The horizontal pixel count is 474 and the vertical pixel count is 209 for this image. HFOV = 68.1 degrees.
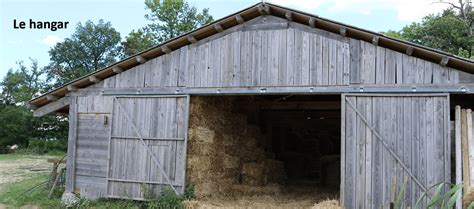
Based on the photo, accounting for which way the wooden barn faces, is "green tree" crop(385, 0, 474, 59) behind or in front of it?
behind

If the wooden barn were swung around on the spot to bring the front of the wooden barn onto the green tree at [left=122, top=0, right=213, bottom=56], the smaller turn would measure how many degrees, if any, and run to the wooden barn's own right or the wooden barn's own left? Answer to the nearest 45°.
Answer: approximately 180°

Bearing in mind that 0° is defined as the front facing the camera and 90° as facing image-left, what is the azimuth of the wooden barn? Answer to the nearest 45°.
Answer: approximately 0°

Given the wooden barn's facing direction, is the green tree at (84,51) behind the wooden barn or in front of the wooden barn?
behind

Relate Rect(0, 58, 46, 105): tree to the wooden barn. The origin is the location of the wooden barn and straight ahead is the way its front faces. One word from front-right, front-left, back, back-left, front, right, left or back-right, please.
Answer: back-right
